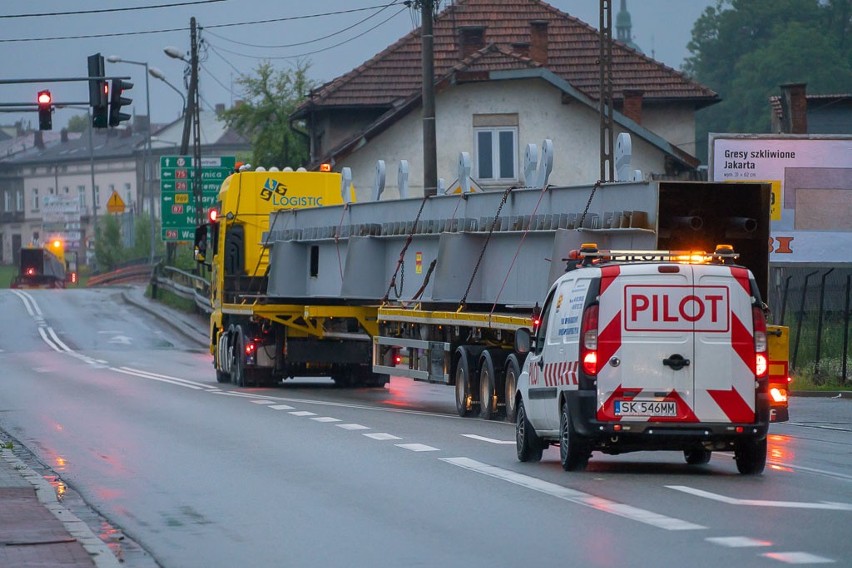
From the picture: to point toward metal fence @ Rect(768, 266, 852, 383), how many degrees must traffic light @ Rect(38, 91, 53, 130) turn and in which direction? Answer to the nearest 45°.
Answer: approximately 45° to its left

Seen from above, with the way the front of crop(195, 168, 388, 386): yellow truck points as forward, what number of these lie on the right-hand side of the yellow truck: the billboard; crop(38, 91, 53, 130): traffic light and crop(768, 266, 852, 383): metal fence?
2

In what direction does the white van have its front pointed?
away from the camera

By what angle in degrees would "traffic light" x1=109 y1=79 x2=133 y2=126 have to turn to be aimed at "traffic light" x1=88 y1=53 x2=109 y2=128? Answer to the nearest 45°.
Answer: approximately 135° to its right

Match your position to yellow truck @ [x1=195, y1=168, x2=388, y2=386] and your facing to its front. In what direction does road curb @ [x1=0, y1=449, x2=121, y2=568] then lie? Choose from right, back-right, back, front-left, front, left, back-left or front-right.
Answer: back

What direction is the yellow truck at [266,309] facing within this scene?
away from the camera

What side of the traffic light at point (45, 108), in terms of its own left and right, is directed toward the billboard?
left

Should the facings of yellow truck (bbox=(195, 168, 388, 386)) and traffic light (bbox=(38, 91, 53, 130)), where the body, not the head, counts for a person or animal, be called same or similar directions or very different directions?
very different directions

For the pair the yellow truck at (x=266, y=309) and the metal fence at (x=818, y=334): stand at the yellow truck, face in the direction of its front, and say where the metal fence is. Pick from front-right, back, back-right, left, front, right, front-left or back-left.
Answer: right

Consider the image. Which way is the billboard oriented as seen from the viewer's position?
toward the camera

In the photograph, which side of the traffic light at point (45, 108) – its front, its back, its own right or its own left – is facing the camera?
front
